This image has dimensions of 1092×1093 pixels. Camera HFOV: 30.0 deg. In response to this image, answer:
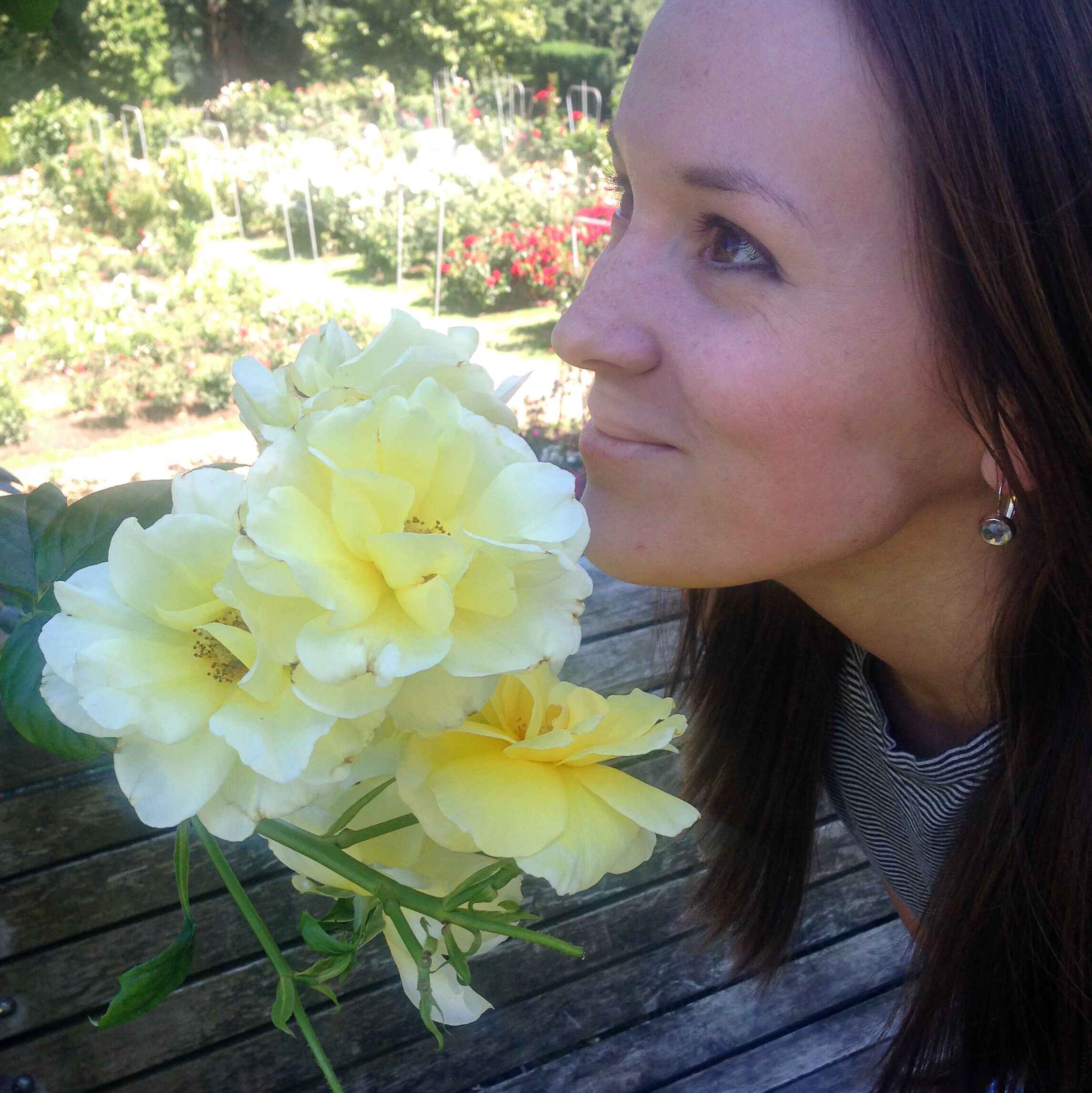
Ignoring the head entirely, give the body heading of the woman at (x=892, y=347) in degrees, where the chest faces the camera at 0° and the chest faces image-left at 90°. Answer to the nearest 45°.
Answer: approximately 90°

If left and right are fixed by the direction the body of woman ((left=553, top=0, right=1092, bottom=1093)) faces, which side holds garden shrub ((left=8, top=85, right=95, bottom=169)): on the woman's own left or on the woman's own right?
on the woman's own right

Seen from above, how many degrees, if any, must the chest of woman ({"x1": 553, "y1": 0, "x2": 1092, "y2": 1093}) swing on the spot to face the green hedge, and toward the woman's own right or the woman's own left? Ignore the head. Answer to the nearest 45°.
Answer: approximately 90° to the woman's own right

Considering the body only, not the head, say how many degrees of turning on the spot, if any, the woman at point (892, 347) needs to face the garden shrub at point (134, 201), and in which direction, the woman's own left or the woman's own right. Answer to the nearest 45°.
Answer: approximately 45° to the woman's own right

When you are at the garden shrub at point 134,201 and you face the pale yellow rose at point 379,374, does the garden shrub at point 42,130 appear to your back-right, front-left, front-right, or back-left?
back-right
